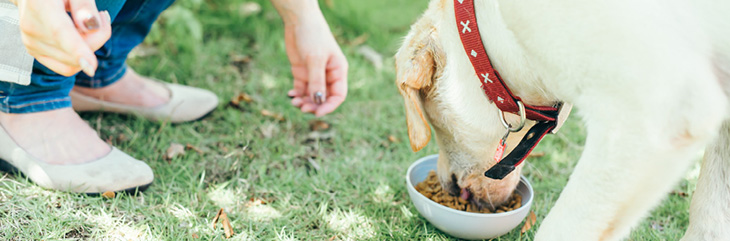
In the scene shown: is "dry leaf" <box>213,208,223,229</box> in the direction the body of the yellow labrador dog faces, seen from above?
yes

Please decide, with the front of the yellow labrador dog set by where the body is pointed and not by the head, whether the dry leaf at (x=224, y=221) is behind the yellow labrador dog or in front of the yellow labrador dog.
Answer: in front

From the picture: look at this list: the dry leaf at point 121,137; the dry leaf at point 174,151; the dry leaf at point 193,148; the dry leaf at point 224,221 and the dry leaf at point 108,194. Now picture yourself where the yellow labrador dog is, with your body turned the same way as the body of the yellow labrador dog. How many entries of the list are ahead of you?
5

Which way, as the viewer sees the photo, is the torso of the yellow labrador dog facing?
to the viewer's left

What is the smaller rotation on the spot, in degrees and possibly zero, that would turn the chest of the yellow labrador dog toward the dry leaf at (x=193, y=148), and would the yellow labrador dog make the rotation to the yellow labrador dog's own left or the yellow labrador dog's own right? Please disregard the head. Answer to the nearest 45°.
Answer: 0° — it already faces it

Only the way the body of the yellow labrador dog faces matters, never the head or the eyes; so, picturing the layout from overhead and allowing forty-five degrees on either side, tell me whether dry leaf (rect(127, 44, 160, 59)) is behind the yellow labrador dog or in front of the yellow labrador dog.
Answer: in front

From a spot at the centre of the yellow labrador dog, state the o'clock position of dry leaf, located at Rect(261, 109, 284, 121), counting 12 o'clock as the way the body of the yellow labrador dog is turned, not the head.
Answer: The dry leaf is roughly at 1 o'clock from the yellow labrador dog.

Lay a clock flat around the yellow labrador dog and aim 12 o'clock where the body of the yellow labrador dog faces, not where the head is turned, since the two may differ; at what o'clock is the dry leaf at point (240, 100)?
The dry leaf is roughly at 1 o'clock from the yellow labrador dog.

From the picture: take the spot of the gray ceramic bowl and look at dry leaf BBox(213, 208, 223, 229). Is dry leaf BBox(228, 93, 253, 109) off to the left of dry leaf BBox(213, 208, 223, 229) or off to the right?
right

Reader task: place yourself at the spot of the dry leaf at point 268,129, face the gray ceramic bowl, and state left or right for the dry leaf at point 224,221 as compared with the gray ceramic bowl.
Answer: right

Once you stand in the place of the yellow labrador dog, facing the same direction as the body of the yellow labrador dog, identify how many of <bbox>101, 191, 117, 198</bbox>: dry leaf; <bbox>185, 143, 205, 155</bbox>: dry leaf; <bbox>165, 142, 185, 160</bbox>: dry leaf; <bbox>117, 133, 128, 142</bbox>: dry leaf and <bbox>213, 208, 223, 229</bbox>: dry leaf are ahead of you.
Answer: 5

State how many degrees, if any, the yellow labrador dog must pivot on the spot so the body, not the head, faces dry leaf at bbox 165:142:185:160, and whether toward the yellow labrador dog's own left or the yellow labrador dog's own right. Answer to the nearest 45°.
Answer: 0° — it already faces it

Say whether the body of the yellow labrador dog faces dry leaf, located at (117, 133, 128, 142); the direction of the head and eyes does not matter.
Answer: yes
